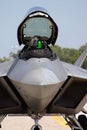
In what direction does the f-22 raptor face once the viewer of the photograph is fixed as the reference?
facing the viewer
